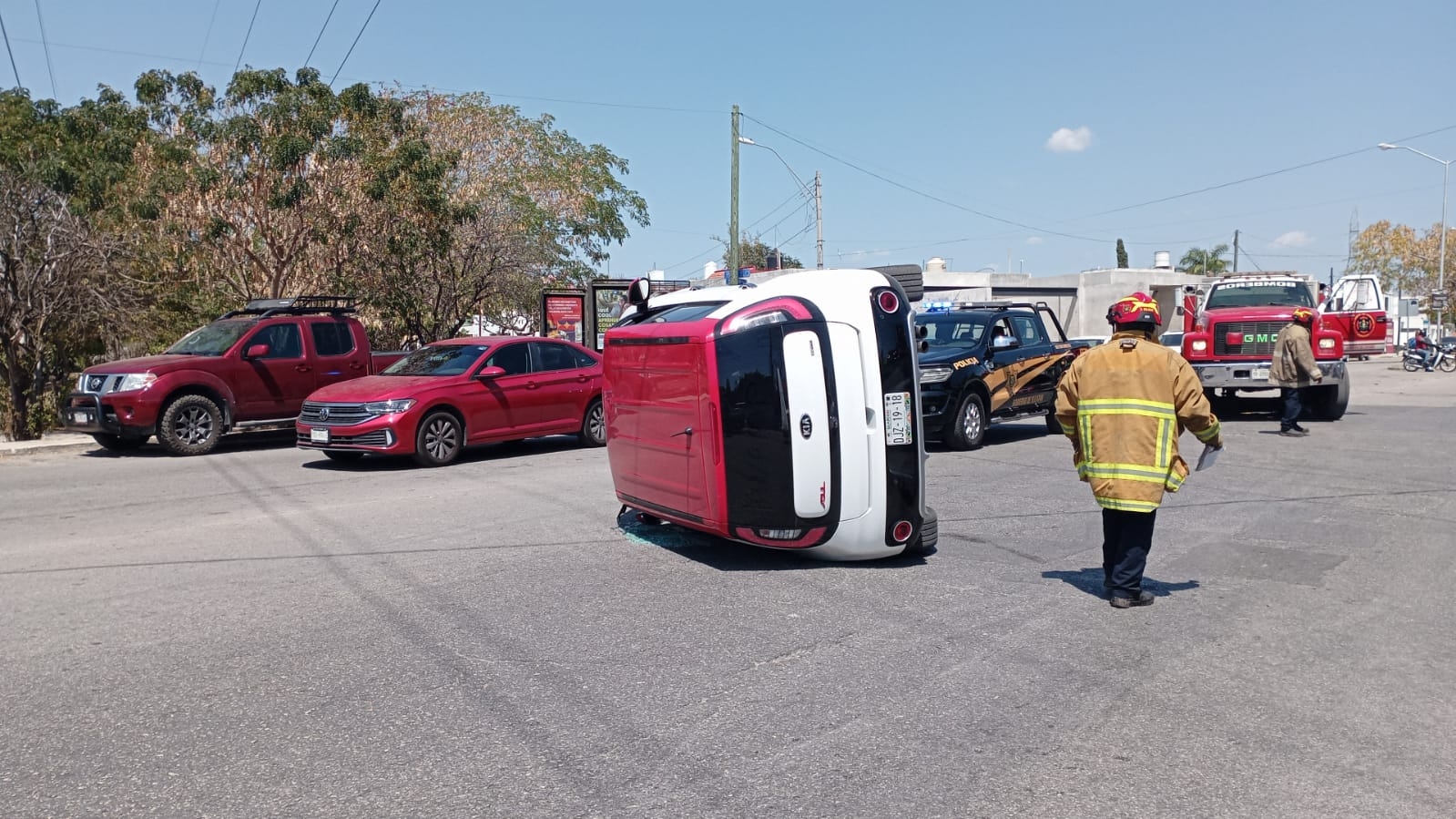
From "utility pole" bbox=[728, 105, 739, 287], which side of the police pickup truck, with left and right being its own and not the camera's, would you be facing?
right

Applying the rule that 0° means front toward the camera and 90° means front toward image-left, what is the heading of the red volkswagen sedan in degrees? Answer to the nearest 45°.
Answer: approximately 45°

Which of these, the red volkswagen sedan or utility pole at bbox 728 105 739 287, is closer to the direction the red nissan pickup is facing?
the red volkswagen sedan

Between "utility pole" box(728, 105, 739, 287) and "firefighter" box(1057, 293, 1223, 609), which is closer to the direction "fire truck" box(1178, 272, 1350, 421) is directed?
the firefighter

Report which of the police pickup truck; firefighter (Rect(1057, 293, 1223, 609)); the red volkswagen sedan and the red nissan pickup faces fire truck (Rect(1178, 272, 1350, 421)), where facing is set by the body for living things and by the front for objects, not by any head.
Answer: the firefighter

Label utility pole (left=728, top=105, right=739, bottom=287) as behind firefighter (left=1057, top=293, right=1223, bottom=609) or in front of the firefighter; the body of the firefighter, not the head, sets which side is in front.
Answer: in front

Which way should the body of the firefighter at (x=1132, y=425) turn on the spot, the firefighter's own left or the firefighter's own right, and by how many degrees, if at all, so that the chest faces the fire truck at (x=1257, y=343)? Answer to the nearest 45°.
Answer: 0° — they already face it

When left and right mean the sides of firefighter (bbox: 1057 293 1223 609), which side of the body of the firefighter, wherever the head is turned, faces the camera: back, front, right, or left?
back

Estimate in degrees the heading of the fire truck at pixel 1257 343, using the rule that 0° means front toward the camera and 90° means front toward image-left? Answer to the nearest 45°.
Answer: approximately 0°

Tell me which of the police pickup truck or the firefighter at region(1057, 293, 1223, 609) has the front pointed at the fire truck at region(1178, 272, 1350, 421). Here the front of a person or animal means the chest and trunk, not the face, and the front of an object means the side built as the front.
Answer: the firefighter
